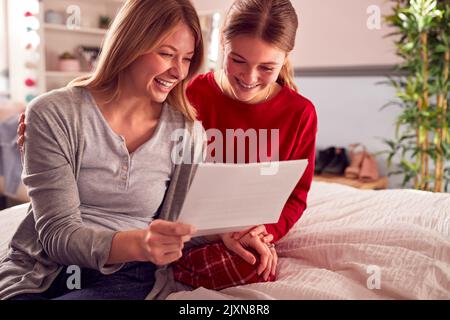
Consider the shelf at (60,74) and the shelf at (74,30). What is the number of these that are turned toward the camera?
2

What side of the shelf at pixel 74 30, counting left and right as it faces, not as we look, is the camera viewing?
front

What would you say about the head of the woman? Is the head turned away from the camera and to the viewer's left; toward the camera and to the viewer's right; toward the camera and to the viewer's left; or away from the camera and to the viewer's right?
toward the camera and to the viewer's right

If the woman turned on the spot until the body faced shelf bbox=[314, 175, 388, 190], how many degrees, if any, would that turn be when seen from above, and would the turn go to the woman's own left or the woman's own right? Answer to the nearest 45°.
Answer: approximately 90° to the woman's own left

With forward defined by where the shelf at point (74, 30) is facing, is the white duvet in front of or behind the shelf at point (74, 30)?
in front

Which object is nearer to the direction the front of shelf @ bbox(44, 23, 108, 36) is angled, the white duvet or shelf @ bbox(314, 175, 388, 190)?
the white duvet

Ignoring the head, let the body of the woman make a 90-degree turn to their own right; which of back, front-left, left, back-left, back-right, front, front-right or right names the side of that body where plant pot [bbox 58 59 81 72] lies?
back-right

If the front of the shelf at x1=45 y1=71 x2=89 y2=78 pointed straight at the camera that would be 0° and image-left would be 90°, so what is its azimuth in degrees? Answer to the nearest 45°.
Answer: approximately 0°

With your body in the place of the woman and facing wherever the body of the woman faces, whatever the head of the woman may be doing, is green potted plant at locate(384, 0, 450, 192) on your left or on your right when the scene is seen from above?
on your left

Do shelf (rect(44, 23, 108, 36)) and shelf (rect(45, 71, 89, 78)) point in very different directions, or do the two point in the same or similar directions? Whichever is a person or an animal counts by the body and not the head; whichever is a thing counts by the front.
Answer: same or similar directions

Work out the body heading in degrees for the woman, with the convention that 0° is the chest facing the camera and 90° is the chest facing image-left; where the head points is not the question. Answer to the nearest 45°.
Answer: approximately 315°
